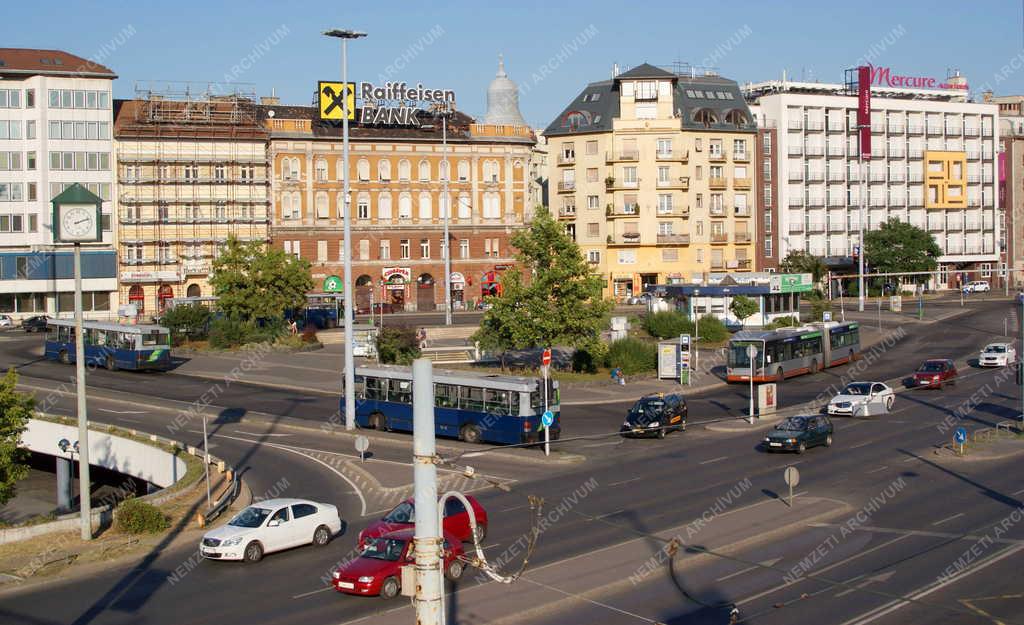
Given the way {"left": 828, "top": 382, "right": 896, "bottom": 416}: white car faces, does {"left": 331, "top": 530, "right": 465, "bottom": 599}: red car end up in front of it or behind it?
in front

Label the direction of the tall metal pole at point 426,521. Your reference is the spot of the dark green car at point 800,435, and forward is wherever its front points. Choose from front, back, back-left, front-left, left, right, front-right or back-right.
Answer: front-left

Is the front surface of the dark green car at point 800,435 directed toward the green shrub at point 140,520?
yes

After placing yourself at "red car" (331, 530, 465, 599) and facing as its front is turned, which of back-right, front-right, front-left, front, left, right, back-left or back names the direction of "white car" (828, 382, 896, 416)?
back

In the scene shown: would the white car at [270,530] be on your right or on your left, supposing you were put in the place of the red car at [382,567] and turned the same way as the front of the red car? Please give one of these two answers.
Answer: on your right

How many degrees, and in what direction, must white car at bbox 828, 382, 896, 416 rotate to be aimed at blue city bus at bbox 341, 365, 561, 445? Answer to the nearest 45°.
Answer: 0° — it already faces it

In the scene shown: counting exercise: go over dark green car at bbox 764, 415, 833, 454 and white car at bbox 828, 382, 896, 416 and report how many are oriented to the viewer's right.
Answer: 0

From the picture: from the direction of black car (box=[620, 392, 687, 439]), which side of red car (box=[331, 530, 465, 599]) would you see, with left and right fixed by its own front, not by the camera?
back

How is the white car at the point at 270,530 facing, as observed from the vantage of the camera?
facing the viewer and to the left of the viewer

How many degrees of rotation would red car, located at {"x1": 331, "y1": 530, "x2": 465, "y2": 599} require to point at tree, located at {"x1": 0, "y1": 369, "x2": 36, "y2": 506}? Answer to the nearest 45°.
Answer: approximately 90° to its right

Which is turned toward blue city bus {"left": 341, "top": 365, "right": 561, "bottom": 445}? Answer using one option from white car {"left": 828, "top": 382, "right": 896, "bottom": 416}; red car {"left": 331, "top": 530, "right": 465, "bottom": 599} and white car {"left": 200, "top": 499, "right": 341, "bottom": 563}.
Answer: white car {"left": 828, "top": 382, "right": 896, "bottom": 416}

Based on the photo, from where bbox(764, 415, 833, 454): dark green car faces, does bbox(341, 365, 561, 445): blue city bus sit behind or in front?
in front
